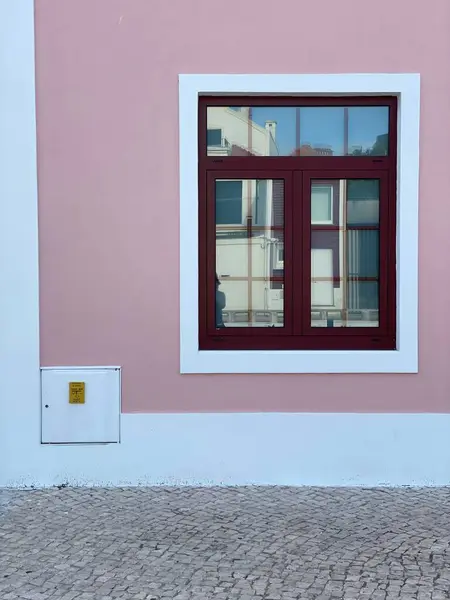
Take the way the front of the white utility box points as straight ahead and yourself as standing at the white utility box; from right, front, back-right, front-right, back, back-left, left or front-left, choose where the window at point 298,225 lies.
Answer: left

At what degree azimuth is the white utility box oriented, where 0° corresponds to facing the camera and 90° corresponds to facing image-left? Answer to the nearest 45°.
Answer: approximately 0°

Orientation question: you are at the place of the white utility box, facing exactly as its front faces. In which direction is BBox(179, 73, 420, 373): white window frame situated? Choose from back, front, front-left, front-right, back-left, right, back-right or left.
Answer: left
